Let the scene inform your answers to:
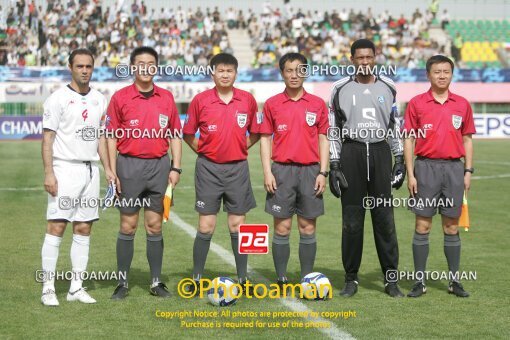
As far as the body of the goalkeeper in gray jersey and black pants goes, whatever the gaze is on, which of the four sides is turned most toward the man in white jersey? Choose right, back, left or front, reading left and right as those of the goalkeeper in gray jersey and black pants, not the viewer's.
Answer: right

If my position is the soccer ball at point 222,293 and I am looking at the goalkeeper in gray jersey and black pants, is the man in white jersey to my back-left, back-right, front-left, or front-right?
back-left

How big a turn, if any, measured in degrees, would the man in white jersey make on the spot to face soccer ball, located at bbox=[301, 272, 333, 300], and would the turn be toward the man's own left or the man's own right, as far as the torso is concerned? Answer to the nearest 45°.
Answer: approximately 45° to the man's own left

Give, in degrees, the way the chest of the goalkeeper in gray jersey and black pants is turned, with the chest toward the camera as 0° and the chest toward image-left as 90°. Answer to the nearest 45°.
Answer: approximately 0°

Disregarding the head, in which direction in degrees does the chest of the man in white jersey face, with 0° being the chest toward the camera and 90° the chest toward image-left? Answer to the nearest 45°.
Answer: approximately 315°
